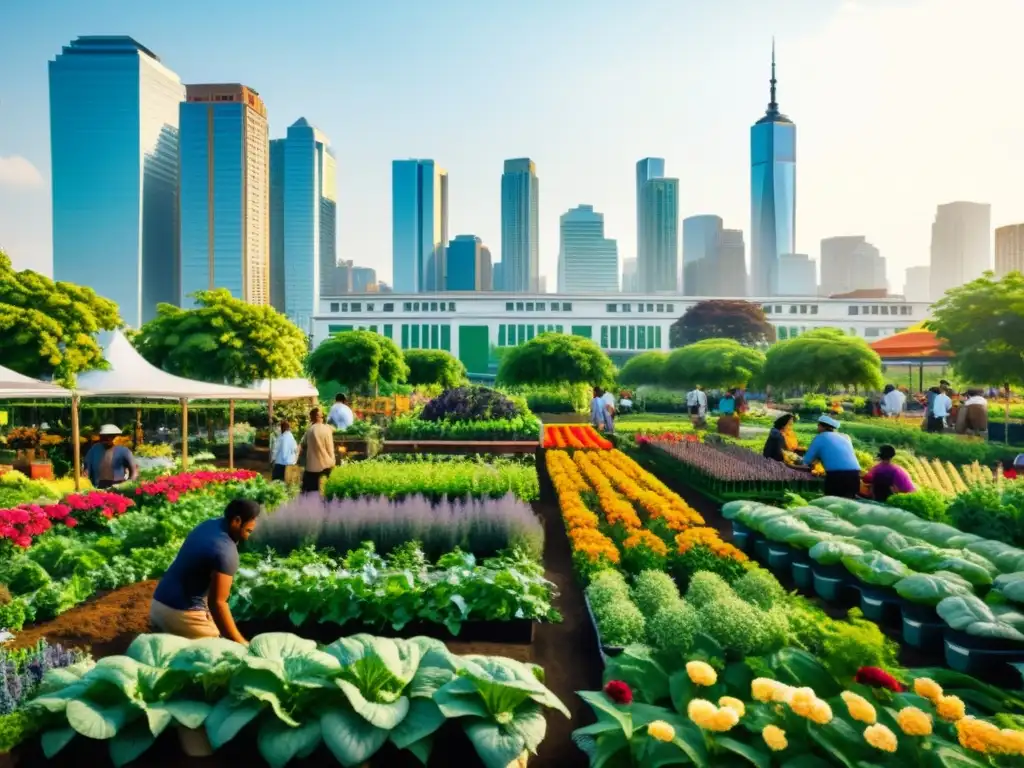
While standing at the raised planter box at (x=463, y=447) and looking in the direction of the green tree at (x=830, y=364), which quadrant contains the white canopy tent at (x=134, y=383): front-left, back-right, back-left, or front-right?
back-left

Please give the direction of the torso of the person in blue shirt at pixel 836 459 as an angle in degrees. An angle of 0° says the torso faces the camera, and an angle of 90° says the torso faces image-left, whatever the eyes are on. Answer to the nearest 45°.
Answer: approximately 135°

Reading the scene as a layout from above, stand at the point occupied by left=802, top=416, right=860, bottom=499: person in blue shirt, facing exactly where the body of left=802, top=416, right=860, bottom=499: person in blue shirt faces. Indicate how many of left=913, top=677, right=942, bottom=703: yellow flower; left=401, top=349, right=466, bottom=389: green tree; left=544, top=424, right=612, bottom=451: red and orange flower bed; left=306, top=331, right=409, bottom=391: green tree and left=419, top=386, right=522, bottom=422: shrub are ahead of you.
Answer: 4

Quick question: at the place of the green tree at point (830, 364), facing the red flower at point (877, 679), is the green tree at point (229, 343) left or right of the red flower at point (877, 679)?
right

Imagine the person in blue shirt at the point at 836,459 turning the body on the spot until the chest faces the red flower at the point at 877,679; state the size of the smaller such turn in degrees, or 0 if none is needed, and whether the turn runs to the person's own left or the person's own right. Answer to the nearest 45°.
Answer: approximately 135° to the person's own left
